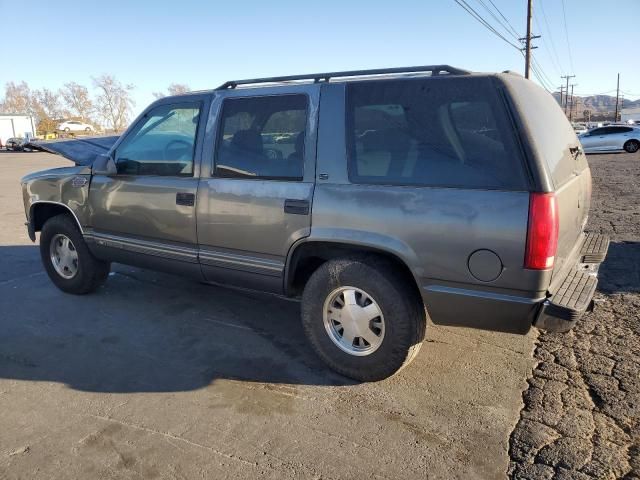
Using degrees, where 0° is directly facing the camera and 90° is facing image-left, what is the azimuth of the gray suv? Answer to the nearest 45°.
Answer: approximately 135°

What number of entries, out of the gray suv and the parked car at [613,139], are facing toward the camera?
0

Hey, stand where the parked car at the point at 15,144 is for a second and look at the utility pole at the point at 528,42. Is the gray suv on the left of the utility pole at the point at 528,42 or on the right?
right

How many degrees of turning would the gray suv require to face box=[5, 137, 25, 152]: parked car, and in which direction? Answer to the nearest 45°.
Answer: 0° — it already faces it

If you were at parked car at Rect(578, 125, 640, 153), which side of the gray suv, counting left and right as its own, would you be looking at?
right

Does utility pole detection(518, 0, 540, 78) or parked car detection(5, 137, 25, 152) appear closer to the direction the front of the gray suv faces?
the parked car
